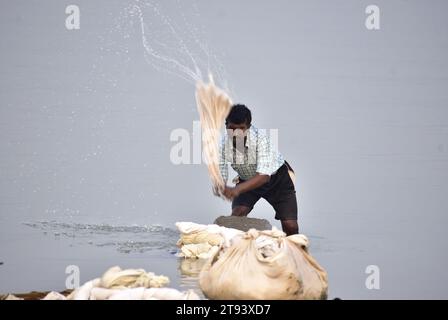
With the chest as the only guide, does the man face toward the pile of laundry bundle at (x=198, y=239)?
yes

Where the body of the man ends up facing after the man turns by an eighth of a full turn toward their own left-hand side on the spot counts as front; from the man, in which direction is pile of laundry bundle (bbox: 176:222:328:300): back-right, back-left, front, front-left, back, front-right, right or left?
front
